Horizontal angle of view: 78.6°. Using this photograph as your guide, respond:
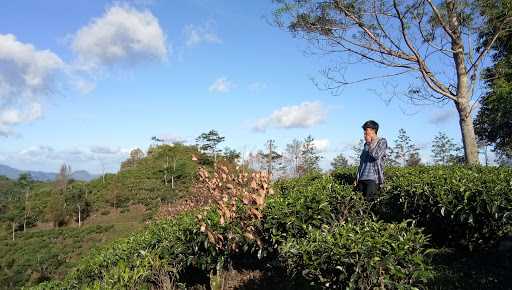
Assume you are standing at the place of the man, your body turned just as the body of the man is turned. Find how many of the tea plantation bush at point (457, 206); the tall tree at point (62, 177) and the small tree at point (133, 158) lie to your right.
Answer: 2

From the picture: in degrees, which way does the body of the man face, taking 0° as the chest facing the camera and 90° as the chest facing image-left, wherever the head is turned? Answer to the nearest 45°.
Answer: approximately 45°

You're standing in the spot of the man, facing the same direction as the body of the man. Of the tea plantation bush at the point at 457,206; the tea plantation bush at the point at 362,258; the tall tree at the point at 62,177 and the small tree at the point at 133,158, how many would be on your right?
2

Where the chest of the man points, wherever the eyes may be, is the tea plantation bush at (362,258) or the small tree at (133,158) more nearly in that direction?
the tea plantation bush

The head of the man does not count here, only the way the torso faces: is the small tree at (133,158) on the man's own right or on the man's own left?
on the man's own right

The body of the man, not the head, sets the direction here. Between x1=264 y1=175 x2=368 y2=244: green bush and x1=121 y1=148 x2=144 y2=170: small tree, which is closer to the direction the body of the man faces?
the green bush

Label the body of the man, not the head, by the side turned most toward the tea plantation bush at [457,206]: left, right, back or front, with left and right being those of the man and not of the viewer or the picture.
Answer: left

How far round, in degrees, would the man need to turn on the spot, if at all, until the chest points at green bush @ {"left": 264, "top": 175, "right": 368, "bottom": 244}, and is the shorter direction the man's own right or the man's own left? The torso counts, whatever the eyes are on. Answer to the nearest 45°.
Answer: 0° — they already face it

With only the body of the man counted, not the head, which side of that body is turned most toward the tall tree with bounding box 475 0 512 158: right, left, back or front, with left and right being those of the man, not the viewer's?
back

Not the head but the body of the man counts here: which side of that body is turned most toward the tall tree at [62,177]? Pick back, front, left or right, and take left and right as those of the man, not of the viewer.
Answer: right
